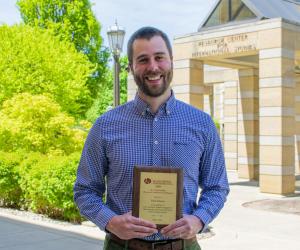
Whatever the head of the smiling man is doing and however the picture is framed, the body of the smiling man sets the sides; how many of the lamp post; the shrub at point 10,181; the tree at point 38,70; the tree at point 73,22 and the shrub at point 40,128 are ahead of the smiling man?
0

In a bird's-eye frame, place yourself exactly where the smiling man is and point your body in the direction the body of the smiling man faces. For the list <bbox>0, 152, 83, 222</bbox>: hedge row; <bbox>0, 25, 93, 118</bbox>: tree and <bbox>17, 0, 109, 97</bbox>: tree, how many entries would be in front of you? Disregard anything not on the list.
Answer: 0

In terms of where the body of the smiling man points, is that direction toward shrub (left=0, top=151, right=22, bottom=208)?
no

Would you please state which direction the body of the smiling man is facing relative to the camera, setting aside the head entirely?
toward the camera

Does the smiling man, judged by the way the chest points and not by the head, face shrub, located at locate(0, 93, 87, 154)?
no

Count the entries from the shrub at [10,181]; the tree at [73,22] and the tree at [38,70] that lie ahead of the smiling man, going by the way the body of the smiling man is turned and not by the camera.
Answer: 0

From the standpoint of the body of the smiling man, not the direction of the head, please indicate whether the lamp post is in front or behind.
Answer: behind

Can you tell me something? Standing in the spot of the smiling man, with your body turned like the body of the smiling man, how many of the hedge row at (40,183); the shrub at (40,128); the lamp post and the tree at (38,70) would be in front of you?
0

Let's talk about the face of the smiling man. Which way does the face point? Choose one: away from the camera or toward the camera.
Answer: toward the camera

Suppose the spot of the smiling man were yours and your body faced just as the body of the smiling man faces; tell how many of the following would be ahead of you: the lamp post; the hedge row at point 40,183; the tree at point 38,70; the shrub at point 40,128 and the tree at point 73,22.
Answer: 0

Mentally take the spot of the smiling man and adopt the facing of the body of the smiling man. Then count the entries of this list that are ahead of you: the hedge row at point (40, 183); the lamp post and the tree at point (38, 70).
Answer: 0

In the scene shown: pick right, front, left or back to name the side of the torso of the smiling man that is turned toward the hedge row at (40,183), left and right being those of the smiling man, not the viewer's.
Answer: back

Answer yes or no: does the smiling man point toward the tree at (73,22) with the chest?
no

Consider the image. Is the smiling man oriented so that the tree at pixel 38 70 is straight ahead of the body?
no
